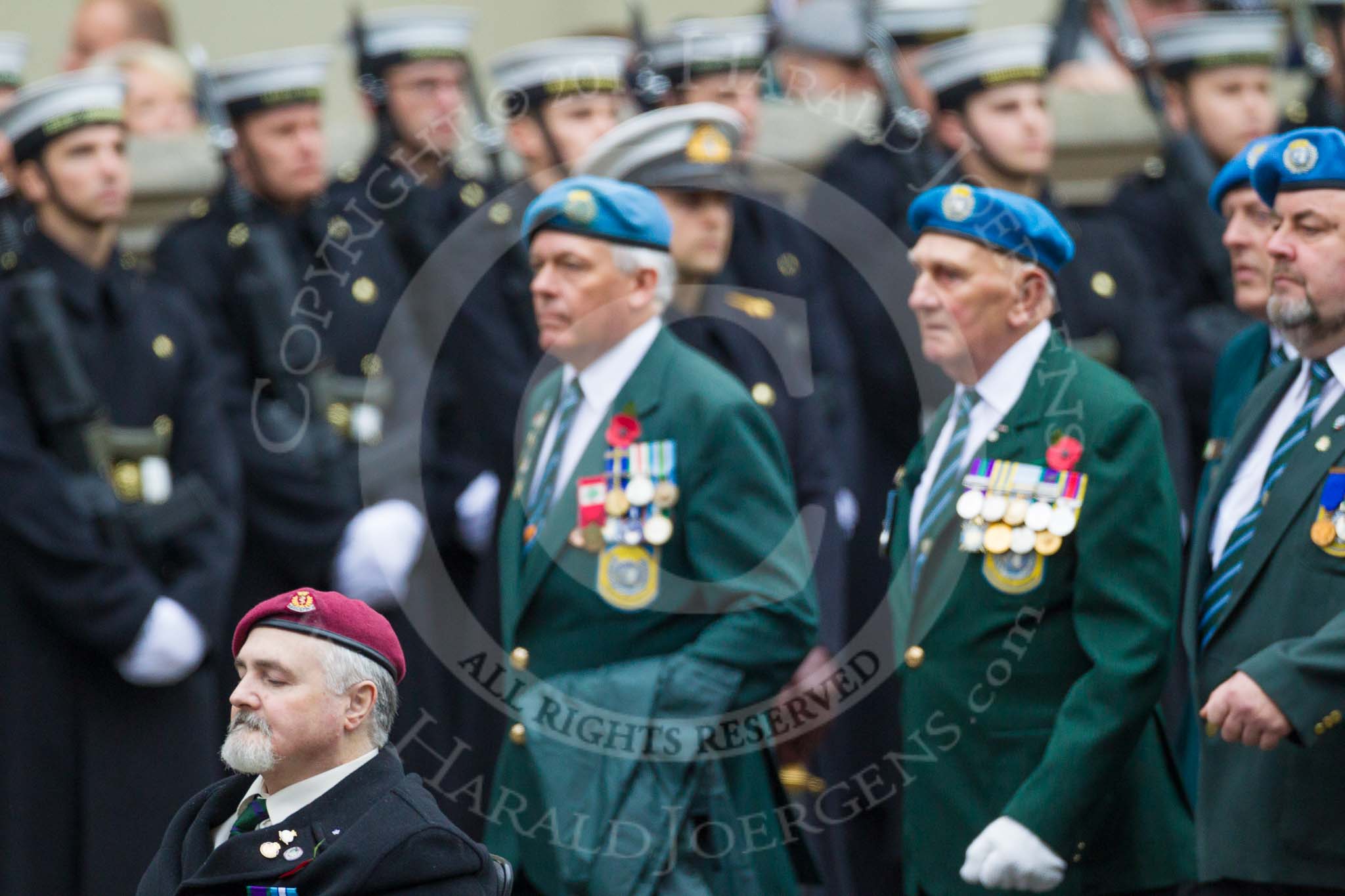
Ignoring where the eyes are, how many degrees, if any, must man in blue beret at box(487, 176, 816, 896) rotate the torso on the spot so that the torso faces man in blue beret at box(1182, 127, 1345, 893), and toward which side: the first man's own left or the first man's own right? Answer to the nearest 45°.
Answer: approximately 135° to the first man's own left

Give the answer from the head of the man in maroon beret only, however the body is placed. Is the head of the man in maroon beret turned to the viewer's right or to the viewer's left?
to the viewer's left

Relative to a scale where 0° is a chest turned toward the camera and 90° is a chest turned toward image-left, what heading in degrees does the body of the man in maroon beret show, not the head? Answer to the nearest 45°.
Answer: approximately 45°

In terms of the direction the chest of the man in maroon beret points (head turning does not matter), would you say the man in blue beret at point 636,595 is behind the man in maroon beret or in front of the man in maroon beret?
behind

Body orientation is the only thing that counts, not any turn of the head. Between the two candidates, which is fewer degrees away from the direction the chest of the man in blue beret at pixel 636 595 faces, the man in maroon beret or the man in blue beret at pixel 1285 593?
the man in maroon beret

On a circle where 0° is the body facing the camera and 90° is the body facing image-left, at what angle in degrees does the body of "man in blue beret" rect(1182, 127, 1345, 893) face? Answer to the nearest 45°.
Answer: approximately 45°
